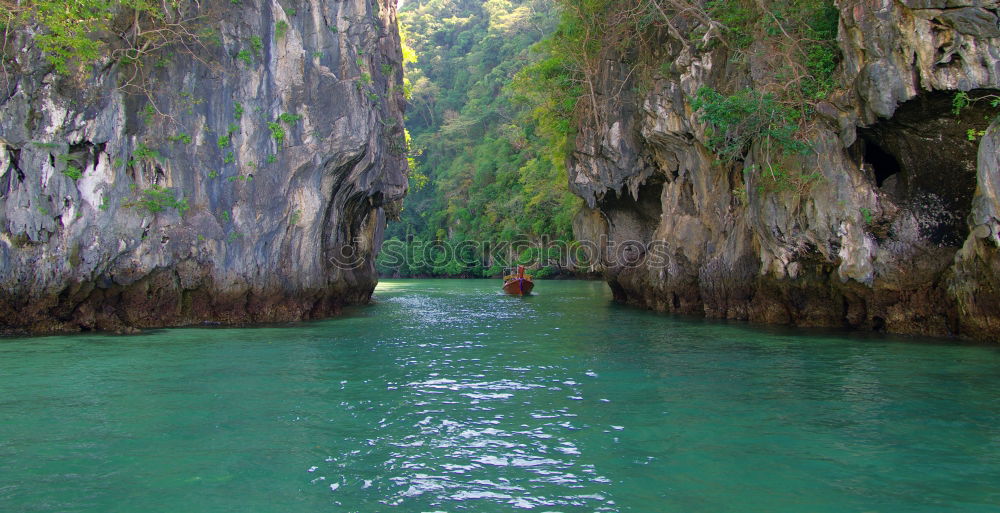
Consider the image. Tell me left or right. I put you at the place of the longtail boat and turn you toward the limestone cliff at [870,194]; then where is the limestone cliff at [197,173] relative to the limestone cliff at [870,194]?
right

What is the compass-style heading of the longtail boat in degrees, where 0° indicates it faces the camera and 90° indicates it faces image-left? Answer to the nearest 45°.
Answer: approximately 0°

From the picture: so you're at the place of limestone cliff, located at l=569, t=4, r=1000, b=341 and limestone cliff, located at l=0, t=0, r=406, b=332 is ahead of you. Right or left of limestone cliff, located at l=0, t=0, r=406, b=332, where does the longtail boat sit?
right

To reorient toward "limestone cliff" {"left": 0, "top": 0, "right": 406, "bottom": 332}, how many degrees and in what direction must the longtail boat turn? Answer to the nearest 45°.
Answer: approximately 45° to its right
